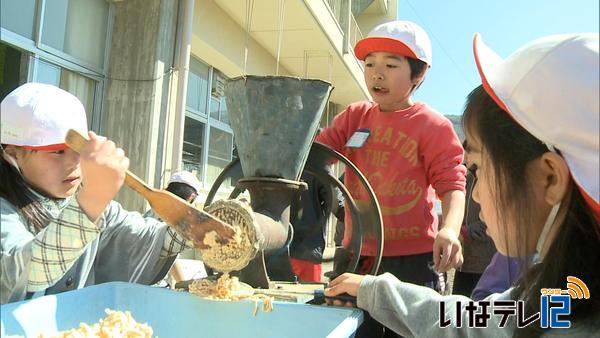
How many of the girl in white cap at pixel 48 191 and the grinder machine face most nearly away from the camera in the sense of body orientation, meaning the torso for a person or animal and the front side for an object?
0

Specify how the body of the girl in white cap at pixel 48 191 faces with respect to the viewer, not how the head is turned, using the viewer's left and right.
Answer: facing the viewer and to the right of the viewer

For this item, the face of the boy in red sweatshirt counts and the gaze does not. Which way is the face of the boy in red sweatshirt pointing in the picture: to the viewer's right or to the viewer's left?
to the viewer's left

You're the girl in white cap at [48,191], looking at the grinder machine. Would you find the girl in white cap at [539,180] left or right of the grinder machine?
right

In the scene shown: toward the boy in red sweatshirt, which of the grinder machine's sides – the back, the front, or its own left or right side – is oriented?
back

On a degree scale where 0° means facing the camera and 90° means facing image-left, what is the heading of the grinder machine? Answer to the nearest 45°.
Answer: approximately 45°

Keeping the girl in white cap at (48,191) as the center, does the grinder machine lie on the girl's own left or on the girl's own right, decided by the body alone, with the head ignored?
on the girl's own left

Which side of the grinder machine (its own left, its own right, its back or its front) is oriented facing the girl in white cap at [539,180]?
left

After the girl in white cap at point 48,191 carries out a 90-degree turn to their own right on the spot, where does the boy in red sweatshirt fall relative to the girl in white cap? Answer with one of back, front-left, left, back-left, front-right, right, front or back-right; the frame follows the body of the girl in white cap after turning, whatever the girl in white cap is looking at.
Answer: back-left
